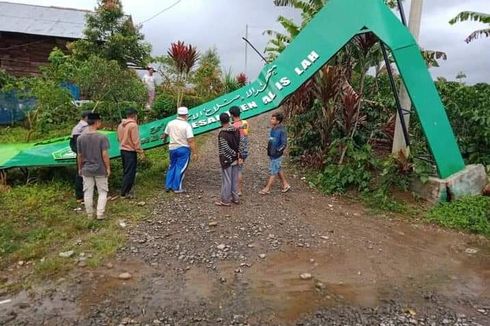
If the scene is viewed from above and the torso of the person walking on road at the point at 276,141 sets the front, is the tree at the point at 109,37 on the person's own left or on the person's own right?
on the person's own right

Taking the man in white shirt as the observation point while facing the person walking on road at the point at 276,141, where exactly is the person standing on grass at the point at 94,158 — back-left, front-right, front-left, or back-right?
back-right

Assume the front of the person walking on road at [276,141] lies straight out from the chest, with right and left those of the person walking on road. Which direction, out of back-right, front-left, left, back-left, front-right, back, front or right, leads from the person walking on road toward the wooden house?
right

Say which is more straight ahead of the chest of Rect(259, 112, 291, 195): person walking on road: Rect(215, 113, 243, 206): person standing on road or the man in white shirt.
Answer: the person standing on road

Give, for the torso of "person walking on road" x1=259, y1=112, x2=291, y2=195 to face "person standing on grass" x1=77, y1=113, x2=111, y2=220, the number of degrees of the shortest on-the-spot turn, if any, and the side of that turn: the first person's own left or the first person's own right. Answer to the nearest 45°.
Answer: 0° — they already face them

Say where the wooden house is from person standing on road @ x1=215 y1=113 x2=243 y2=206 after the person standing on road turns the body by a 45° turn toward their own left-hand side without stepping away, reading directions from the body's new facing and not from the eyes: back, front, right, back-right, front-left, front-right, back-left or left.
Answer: front-right
